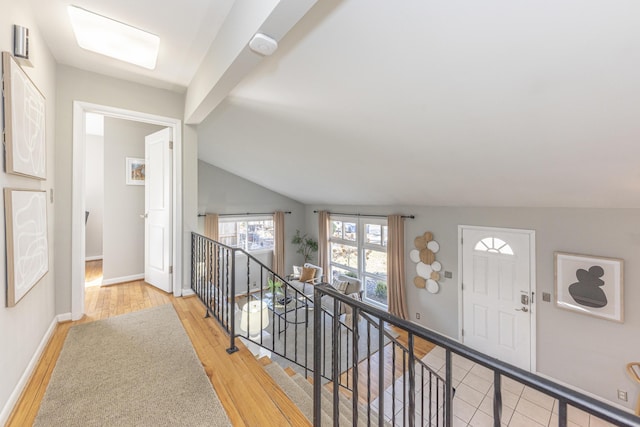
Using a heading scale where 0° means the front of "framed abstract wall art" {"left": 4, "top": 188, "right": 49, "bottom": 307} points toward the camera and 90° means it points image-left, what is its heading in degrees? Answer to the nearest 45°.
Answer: approximately 270°

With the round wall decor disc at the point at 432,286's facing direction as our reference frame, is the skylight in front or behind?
in front

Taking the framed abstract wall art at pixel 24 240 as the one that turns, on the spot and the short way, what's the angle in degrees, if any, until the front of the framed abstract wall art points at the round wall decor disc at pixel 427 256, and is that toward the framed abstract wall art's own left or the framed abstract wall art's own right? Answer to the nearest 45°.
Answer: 0° — it already faces it

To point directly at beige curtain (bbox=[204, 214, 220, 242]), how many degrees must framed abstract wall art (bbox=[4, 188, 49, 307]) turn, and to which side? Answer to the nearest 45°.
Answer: approximately 45° to its left

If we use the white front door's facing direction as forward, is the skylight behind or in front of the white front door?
in front

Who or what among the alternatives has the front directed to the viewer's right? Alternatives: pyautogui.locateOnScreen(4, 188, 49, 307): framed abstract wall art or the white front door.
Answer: the framed abstract wall art

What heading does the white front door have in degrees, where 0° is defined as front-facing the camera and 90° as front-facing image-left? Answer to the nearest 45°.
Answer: approximately 45°

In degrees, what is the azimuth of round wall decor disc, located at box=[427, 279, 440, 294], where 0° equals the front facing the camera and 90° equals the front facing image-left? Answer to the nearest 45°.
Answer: approximately 45°

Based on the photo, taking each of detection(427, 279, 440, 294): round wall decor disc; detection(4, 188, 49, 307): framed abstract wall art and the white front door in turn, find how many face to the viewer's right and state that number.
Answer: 1

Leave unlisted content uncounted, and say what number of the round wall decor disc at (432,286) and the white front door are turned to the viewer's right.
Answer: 0
